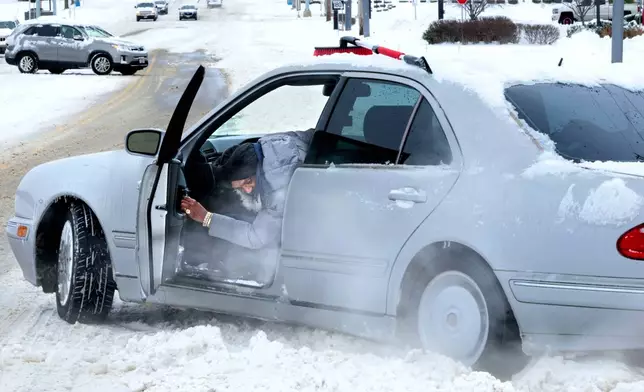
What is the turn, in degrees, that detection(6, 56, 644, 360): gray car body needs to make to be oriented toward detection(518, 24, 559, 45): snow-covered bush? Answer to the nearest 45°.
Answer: approximately 45° to its right

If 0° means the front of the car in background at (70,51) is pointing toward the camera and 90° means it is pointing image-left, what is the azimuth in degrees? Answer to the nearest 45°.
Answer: approximately 315°

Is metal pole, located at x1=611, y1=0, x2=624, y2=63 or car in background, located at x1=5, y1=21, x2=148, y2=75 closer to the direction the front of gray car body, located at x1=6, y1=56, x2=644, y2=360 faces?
the car in background

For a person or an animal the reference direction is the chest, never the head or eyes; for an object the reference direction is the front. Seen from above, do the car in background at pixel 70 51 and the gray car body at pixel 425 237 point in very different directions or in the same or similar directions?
very different directions

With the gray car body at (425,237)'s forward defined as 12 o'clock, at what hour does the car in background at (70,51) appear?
The car in background is roughly at 1 o'clock from the gray car body.

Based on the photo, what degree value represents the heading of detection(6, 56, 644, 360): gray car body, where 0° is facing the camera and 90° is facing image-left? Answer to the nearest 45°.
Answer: approximately 135°
